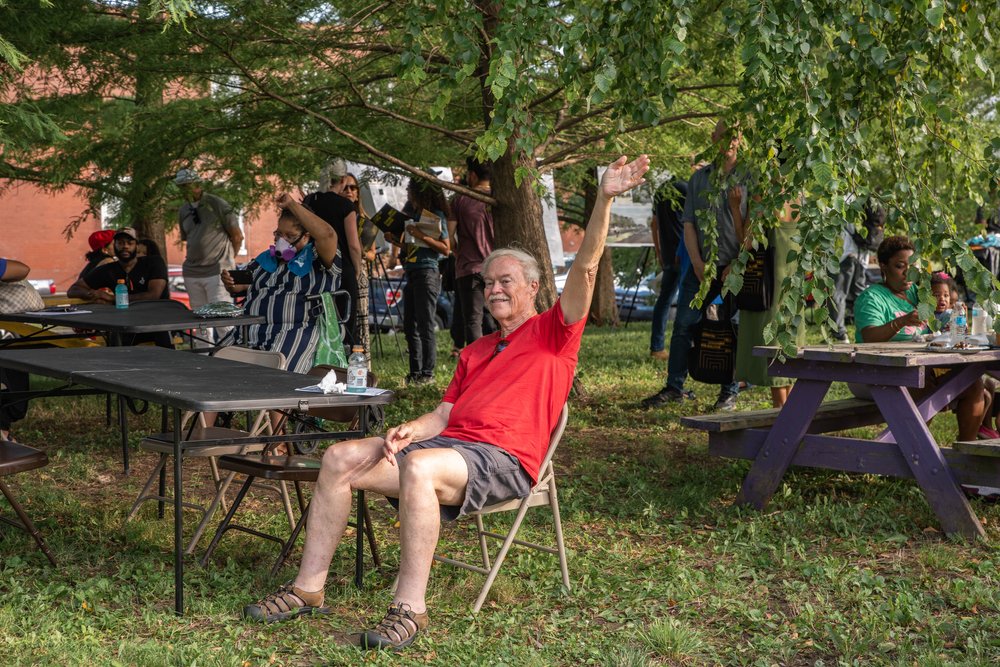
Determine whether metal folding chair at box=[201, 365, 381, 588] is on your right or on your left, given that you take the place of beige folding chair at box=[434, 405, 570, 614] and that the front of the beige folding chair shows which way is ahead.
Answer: on your right

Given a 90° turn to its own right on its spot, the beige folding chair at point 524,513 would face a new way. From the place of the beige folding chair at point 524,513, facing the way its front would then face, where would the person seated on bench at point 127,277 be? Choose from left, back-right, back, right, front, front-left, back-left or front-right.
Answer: front

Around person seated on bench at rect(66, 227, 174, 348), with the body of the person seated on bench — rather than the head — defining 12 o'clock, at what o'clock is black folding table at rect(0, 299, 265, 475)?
The black folding table is roughly at 12 o'clock from the person seated on bench.

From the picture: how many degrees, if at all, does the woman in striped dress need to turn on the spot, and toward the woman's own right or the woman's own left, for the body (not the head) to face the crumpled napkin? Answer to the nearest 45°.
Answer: approximately 45° to the woman's own left

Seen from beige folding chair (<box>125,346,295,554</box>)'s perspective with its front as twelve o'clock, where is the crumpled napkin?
The crumpled napkin is roughly at 10 o'clock from the beige folding chair.

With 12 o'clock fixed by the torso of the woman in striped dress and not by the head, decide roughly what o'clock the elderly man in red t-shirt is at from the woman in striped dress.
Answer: The elderly man in red t-shirt is roughly at 10 o'clock from the woman in striped dress.
